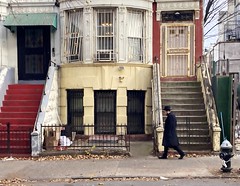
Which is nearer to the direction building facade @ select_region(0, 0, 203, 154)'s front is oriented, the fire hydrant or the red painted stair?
the fire hydrant

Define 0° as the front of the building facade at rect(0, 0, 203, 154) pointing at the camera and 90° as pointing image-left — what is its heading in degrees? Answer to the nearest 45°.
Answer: approximately 0°

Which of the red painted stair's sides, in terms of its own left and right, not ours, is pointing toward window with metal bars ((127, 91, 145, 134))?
left

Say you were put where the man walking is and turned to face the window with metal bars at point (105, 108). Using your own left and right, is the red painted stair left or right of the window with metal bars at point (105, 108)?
left

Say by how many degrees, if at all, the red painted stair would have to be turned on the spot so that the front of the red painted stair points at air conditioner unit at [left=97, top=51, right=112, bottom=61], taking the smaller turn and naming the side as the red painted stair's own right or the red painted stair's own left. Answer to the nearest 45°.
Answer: approximately 90° to the red painted stair's own left
